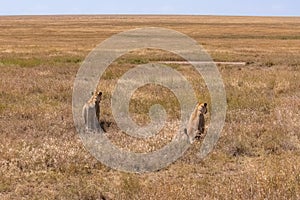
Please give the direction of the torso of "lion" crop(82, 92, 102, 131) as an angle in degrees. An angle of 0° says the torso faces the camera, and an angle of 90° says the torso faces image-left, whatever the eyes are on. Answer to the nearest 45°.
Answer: approximately 225°

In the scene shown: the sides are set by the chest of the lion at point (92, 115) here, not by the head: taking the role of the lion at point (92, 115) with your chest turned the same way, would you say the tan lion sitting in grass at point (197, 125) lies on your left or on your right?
on your right
